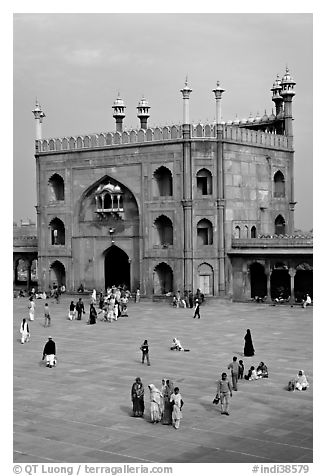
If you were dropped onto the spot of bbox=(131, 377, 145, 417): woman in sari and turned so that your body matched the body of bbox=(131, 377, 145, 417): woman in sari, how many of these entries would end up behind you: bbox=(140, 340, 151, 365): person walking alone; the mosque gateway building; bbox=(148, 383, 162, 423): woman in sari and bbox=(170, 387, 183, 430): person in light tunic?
2

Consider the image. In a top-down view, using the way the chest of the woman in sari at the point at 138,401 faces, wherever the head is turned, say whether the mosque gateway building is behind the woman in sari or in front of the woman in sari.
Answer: behind

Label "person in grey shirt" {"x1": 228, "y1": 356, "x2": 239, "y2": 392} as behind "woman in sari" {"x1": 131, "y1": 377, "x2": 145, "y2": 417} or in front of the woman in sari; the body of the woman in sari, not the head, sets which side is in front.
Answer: behind
